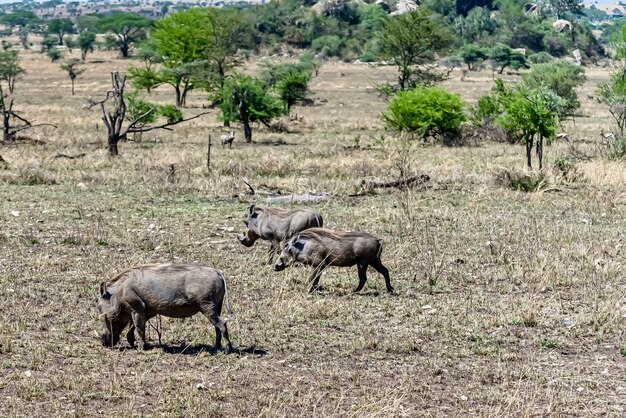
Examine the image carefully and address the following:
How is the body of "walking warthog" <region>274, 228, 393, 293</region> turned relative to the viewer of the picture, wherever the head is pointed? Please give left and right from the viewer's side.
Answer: facing to the left of the viewer

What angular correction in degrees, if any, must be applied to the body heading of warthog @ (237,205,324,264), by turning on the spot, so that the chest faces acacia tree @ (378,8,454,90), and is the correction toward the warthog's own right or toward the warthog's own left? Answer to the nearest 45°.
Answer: approximately 90° to the warthog's own right

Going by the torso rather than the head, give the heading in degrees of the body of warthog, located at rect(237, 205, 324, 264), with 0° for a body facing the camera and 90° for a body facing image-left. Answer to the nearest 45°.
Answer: approximately 90°

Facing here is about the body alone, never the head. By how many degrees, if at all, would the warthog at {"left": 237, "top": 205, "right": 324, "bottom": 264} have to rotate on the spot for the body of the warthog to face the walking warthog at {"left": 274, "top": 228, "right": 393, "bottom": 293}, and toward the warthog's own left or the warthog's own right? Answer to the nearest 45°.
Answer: approximately 90° to the warthog's own left

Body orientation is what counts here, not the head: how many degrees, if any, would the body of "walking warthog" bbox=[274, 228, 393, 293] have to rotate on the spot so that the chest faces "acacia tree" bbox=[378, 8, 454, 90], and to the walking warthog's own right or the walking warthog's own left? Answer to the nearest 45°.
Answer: approximately 90° to the walking warthog's own right

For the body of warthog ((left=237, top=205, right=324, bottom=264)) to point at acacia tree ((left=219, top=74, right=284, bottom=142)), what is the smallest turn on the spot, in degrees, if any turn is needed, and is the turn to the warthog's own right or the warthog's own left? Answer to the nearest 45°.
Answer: approximately 90° to the warthog's own right

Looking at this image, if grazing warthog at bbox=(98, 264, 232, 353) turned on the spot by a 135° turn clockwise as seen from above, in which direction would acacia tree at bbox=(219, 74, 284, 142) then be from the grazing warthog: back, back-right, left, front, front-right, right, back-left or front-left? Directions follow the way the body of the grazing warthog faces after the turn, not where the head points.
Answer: front-left

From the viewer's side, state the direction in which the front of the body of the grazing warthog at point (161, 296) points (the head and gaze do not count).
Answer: to the viewer's left

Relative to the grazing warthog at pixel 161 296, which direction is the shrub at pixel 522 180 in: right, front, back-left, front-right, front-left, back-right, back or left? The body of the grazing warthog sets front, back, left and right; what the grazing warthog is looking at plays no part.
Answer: back-right

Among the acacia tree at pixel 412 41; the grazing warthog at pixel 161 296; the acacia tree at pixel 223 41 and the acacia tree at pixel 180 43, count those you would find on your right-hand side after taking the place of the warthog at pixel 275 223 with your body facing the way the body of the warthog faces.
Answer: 3

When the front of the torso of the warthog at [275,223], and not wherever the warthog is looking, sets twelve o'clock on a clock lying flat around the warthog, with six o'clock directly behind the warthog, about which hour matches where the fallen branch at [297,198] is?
The fallen branch is roughly at 3 o'clock from the warthog.

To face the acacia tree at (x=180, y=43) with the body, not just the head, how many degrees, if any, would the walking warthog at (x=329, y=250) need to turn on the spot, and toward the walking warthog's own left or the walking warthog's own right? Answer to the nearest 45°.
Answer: approximately 90° to the walking warthog's own right
